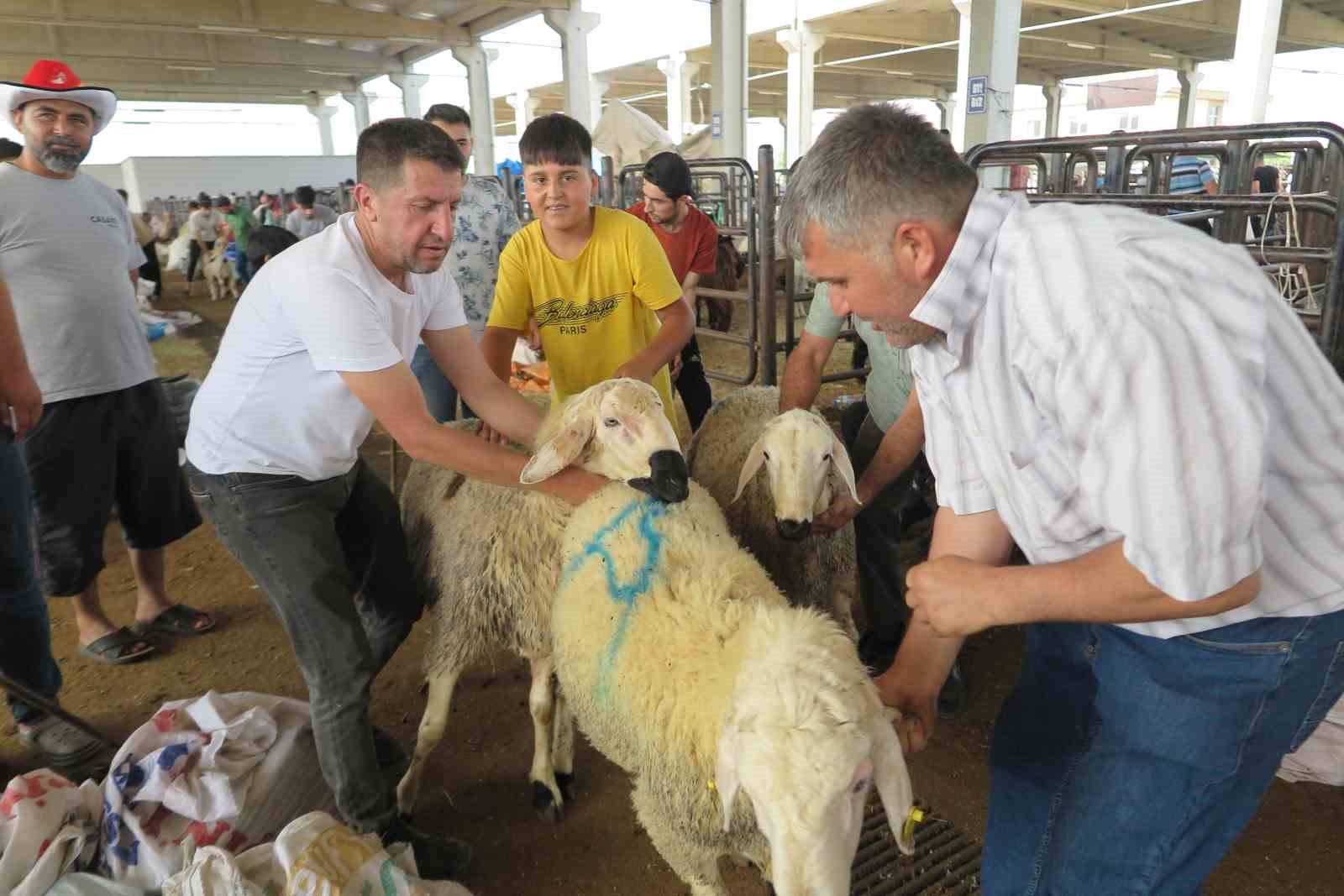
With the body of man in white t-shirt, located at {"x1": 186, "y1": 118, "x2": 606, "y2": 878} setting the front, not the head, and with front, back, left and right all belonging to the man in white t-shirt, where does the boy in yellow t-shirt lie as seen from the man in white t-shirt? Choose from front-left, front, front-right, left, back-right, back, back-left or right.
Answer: left

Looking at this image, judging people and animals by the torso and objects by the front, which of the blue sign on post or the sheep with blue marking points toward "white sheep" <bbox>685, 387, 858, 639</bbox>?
the blue sign on post

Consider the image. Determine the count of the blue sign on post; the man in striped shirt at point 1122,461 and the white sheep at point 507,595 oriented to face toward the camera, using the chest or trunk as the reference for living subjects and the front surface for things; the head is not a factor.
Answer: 1

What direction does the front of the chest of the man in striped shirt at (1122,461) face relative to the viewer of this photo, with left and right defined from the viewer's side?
facing to the left of the viewer

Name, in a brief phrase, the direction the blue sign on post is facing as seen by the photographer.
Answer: facing the viewer

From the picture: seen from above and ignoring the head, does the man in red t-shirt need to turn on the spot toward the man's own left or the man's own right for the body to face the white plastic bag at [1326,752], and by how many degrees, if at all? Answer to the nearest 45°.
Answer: approximately 90° to the man's own left

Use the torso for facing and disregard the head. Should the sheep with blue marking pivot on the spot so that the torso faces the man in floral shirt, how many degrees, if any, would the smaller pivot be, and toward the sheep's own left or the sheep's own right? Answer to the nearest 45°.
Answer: approximately 180°

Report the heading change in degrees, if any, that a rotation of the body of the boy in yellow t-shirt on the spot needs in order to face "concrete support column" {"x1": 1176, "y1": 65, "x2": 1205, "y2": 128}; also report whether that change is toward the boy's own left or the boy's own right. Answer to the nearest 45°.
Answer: approximately 135° to the boy's own left

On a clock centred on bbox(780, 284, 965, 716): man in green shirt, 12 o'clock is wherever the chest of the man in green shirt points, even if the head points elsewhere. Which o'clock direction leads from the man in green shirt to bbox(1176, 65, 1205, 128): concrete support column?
The concrete support column is roughly at 5 o'clock from the man in green shirt.

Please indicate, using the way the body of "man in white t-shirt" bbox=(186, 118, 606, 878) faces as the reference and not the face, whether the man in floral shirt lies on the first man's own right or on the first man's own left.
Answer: on the first man's own left

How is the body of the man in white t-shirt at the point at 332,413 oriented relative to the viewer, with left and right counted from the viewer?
facing the viewer and to the right of the viewer

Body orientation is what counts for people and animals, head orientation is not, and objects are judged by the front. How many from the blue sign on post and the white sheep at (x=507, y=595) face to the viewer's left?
0

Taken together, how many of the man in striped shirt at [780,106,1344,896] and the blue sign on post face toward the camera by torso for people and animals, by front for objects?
1

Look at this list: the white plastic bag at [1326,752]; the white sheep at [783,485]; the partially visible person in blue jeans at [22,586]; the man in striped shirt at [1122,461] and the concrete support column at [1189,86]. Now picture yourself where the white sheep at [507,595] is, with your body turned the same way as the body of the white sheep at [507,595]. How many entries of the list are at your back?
1
